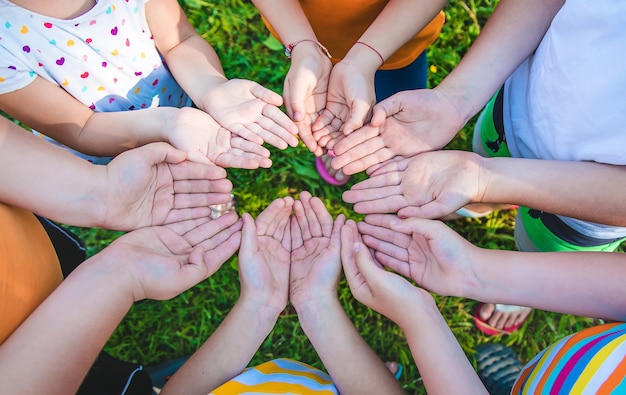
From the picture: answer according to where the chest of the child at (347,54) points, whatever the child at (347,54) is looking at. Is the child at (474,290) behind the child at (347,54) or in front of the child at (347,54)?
in front

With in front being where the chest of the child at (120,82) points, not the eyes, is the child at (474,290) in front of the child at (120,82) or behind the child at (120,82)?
in front

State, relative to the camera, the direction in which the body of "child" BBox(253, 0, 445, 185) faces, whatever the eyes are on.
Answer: toward the camera

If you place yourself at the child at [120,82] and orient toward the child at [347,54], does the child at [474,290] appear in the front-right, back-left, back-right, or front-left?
front-right

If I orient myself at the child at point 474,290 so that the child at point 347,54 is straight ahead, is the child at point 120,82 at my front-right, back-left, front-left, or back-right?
front-left

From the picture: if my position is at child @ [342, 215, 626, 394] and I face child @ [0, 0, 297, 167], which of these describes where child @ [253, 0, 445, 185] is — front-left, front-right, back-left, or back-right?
front-right

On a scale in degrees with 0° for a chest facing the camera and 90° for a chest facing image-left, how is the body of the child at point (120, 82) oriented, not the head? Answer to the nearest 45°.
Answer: approximately 315°

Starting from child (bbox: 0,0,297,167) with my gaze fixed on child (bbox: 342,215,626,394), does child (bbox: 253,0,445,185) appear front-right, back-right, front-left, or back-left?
front-left

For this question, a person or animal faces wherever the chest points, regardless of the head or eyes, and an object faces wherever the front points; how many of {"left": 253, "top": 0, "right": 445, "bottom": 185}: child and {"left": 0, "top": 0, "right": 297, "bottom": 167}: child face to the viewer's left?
0
